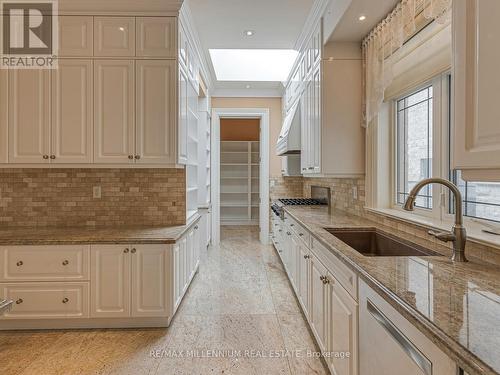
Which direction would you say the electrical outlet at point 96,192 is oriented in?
toward the camera

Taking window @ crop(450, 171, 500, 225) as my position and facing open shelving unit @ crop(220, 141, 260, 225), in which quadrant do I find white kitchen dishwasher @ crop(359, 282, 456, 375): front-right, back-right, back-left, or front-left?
back-left

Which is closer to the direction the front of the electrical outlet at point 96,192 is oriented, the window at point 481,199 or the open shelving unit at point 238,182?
the window

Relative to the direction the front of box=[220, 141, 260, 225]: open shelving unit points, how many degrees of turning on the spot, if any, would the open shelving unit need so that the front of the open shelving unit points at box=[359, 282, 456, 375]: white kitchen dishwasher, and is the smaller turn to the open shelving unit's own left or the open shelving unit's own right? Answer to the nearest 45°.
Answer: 0° — it already faces it

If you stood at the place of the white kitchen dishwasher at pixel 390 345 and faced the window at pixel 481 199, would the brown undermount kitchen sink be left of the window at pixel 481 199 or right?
left

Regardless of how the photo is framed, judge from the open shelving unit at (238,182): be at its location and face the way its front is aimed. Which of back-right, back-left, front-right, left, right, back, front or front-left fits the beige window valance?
front

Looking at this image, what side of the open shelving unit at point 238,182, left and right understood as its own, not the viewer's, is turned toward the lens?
front

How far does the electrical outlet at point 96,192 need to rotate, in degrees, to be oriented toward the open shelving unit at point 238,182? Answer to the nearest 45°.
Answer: approximately 135° to its left

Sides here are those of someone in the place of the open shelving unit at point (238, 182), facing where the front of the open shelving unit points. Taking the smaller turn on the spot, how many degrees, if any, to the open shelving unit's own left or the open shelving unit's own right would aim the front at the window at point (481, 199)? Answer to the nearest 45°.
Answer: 0° — it already faces it

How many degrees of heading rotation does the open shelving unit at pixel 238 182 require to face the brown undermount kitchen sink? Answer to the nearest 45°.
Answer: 0° — it already faces it
